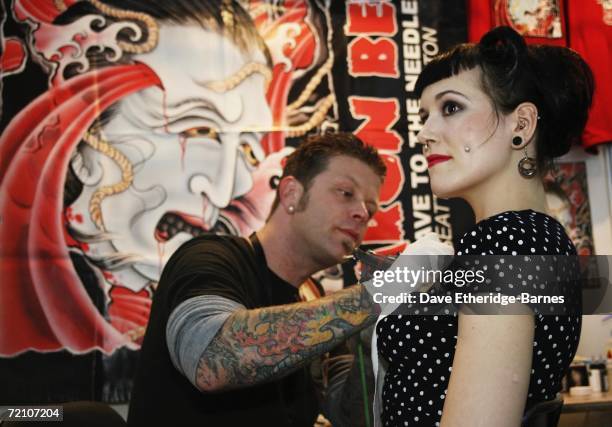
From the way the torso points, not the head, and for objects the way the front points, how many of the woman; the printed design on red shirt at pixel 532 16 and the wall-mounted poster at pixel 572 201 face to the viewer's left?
1

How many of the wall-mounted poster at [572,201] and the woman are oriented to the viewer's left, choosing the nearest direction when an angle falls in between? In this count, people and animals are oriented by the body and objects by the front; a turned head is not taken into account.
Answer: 1

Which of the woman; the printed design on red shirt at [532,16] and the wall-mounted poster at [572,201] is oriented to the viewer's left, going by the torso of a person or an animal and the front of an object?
the woman

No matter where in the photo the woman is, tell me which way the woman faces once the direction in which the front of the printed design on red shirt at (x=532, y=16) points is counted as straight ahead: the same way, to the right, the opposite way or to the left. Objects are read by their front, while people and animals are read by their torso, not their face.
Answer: to the right

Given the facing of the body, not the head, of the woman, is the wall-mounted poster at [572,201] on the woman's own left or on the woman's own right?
on the woman's own right

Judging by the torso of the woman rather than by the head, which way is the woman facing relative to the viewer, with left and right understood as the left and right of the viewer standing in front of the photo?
facing to the left of the viewer

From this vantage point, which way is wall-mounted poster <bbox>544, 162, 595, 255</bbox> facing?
toward the camera

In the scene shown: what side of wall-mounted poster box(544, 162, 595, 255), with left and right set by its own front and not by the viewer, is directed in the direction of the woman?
front

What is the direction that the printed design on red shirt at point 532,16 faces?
toward the camera
